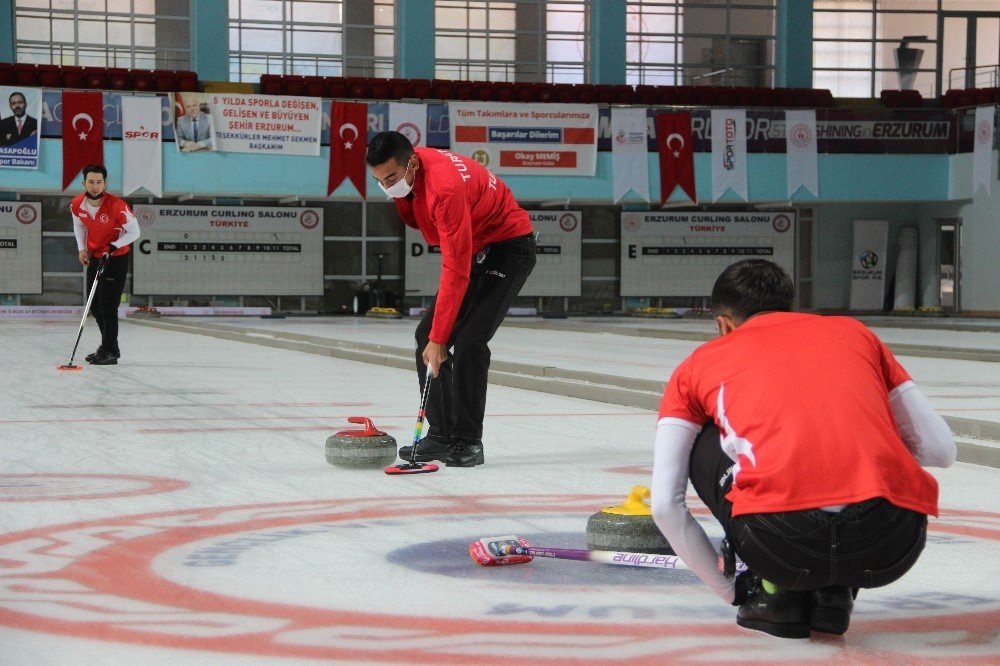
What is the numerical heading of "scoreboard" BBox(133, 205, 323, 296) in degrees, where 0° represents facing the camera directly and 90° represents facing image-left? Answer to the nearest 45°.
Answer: approximately 0°

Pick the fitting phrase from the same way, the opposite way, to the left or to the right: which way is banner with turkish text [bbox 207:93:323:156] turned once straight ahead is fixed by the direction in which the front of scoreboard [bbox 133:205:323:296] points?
the same way

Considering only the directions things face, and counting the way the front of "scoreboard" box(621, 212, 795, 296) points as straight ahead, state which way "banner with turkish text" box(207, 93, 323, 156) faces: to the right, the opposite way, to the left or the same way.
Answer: the same way

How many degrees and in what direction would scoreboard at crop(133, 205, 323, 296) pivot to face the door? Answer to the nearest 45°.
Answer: approximately 90° to its left

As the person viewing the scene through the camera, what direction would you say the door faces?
facing the viewer and to the left of the viewer

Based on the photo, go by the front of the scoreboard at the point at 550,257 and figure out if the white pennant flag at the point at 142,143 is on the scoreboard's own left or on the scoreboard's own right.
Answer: on the scoreboard's own right

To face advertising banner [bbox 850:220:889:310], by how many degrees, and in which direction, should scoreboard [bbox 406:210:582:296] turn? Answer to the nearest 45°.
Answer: approximately 90° to its left

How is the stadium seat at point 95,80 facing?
toward the camera

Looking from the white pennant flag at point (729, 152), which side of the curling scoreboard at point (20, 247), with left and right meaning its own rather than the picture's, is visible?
left

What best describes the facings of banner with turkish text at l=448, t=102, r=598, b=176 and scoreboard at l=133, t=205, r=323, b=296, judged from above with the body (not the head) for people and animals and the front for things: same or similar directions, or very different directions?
same or similar directions

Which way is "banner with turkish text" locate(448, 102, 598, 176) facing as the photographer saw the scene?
facing the viewer

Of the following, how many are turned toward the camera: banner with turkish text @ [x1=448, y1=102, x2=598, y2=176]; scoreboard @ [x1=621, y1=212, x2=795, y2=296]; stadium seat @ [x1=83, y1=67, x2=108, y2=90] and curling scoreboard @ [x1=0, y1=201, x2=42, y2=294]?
4

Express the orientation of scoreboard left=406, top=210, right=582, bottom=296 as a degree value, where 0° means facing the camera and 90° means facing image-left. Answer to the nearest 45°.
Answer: approximately 0°

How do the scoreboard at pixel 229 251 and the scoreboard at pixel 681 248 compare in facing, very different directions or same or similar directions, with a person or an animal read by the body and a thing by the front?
same or similar directions
